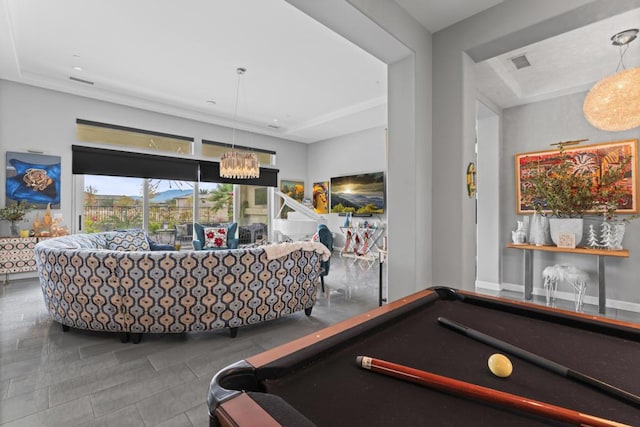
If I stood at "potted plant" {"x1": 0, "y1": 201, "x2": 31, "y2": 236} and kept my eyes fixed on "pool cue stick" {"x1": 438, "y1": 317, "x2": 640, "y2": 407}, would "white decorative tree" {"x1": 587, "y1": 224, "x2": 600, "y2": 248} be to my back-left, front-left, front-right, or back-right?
front-left

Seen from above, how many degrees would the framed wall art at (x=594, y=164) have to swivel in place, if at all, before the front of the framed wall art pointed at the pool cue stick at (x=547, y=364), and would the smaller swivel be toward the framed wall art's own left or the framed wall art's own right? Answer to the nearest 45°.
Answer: approximately 45° to the framed wall art's own left

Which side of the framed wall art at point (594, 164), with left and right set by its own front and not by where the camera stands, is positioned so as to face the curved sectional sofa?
front

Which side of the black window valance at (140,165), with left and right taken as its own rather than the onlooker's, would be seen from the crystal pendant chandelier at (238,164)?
front

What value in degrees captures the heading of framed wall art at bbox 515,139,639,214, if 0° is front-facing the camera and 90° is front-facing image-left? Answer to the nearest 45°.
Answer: approximately 45°

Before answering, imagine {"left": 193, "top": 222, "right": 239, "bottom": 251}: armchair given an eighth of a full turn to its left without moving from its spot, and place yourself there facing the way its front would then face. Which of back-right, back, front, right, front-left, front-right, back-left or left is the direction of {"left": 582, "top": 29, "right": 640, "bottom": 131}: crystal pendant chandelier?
front

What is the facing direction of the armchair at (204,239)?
toward the camera

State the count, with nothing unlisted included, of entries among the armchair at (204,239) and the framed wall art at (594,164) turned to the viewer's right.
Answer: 0

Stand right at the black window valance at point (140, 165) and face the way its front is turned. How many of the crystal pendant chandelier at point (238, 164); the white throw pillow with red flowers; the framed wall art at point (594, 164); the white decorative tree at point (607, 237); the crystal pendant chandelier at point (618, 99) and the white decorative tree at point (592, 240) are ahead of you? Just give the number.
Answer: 6

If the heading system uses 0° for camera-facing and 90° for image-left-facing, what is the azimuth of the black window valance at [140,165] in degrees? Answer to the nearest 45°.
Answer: approximately 315°

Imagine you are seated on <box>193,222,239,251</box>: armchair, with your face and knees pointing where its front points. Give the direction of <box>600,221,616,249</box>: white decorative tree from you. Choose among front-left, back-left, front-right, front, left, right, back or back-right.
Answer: front-left

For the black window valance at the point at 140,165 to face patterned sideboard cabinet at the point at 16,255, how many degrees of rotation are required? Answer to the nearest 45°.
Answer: approximately 90° to its right

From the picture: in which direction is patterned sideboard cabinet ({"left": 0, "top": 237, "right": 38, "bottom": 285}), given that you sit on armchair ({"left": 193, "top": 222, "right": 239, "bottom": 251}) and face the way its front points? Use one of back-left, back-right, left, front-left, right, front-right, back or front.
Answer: right

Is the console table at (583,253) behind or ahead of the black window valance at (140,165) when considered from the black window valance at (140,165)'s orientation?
ahead

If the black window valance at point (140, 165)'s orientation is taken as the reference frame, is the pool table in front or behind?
in front
